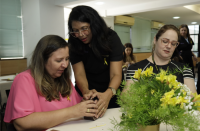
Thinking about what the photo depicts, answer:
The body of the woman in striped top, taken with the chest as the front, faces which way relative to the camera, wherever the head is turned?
toward the camera

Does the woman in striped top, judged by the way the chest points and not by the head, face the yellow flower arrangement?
yes

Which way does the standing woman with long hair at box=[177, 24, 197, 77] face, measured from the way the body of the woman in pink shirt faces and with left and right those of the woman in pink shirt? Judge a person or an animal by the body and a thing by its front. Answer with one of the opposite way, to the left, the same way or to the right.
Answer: to the right

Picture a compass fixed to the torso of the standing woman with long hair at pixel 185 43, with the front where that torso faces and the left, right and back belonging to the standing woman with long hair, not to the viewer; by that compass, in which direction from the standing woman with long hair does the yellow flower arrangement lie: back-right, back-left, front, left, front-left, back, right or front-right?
front

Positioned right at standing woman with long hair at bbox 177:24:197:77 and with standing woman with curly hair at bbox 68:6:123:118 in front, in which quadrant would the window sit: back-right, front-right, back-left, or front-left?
front-right

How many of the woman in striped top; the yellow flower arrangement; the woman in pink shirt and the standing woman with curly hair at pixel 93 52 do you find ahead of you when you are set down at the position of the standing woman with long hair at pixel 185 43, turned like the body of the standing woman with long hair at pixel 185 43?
4

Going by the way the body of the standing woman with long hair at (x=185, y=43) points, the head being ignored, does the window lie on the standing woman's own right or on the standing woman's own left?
on the standing woman's own right

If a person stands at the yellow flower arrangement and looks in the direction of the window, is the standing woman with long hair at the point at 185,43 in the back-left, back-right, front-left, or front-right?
front-right

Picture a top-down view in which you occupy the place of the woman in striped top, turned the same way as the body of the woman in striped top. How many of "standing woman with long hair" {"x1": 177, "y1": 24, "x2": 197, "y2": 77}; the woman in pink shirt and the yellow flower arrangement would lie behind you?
1

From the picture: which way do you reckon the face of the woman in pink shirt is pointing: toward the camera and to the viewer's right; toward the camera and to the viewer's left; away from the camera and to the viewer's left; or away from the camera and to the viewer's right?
toward the camera and to the viewer's right

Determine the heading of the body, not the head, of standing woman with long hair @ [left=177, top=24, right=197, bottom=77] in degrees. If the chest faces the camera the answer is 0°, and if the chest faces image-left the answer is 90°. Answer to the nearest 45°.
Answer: approximately 0°

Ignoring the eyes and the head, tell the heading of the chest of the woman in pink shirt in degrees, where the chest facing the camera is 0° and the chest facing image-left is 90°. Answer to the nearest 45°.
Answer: approximately 315°

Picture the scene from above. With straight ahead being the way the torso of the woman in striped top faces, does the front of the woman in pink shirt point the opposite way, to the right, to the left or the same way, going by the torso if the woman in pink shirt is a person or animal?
to the left
